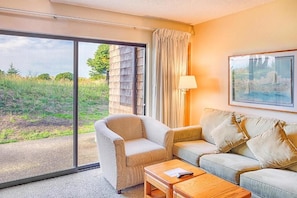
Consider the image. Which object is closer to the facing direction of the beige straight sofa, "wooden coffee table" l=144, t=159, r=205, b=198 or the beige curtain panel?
the wooden coffee table

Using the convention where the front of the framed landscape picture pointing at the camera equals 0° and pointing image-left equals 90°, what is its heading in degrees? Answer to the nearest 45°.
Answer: approximately 45°

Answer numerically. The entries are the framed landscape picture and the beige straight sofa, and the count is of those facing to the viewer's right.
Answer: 0

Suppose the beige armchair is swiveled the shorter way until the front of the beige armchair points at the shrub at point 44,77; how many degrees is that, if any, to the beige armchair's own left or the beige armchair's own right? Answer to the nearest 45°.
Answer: approximately 135° to the beige armchair's own right

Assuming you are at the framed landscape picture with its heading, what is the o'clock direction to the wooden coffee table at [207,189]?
The wooden coffee table is roughly at 11 o'clock from the framed landscape picture.

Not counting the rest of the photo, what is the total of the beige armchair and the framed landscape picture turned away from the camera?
0

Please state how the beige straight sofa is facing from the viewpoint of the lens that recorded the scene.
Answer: facing the viewer and to the left of the viewer

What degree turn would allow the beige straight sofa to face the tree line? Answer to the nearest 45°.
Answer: approximately 45° to its right

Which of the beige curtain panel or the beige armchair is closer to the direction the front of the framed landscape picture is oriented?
the beige armchair

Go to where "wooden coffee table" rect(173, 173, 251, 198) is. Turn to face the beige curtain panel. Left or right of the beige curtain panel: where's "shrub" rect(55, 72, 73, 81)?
left

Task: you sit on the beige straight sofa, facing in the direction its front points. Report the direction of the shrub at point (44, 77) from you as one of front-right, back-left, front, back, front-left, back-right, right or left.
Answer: front-right

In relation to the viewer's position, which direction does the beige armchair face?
facing the viewer and to the right of the viewer
